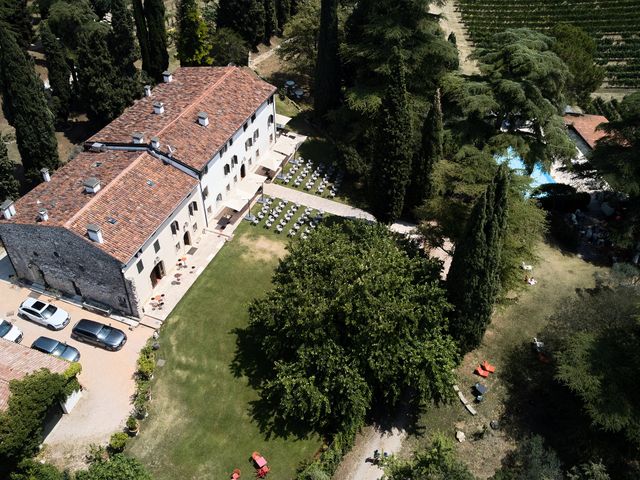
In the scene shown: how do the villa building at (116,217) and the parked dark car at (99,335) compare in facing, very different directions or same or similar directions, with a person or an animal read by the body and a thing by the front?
same or similar directions

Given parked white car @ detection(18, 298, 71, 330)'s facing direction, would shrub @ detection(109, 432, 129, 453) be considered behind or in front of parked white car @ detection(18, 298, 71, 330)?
in front

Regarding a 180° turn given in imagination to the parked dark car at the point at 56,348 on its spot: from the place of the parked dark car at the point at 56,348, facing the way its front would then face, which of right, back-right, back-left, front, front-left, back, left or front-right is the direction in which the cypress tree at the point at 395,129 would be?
back-right

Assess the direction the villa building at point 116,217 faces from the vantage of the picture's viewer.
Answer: facing the viewer and to the right of the viewer

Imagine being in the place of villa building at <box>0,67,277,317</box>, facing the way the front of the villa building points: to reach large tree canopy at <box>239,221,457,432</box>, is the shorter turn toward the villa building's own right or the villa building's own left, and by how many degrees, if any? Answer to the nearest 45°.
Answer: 0° — it already faces it

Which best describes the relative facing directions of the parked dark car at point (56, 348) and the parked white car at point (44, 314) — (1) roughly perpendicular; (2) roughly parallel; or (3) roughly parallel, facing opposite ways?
roughly parallel

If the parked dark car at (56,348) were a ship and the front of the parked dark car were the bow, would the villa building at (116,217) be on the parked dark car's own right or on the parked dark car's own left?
on the parked dark car's own left

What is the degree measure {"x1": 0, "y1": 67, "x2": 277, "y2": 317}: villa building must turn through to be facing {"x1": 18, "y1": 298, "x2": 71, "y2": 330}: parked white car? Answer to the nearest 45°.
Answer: approximately 90° to its right

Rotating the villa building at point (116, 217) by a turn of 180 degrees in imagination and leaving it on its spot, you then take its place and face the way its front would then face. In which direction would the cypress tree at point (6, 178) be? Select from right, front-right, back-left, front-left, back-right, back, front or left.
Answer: front

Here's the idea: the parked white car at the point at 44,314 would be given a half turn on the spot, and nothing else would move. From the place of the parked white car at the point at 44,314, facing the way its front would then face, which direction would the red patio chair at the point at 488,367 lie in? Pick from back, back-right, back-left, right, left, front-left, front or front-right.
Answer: back

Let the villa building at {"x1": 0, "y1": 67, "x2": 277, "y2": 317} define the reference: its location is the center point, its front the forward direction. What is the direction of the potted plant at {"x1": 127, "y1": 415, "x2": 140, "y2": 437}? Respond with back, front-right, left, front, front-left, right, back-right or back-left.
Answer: front-right

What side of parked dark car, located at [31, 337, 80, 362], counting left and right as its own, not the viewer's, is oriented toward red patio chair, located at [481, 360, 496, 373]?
front
